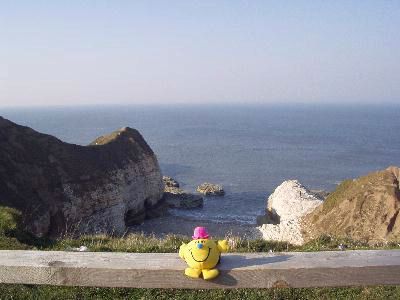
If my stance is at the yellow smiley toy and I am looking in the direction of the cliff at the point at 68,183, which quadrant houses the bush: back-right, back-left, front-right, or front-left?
front-left

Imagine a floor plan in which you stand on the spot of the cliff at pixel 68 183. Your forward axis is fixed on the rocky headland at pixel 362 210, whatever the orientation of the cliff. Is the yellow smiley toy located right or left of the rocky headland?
right

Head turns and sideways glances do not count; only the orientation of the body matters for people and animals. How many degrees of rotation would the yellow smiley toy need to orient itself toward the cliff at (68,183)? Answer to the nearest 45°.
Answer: approximately 180°

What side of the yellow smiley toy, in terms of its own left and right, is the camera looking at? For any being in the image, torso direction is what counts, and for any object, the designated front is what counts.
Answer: front

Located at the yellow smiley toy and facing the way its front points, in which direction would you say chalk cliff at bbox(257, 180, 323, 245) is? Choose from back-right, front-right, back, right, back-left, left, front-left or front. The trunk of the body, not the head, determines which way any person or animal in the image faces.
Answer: back

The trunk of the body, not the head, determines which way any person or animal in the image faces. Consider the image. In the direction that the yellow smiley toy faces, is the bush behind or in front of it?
behind

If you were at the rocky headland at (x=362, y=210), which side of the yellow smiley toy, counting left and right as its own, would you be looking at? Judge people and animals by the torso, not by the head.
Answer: back

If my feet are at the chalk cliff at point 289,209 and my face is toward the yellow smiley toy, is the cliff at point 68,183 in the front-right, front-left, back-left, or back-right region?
front-right
